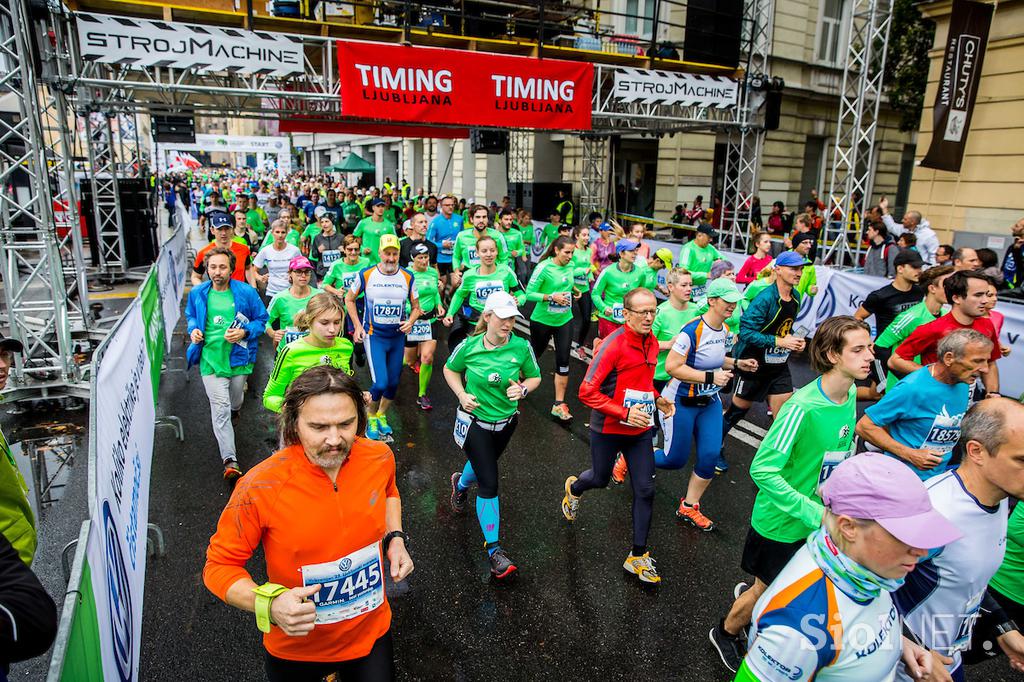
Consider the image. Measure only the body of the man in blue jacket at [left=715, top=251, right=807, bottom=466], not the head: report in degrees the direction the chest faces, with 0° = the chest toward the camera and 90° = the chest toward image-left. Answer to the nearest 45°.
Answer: approximately 315°

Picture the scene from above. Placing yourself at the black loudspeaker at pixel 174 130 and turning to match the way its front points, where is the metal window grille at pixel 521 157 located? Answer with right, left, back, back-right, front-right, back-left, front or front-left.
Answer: left

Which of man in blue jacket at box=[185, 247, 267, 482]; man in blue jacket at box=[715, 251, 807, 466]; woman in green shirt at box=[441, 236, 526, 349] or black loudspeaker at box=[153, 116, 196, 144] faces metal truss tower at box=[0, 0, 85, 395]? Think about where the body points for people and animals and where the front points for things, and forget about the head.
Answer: the black loudspeaker

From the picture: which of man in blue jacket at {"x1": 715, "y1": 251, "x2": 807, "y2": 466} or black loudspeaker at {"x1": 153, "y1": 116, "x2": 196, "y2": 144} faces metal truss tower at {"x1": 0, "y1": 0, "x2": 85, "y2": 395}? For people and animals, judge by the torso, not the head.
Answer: the black loudspeaker

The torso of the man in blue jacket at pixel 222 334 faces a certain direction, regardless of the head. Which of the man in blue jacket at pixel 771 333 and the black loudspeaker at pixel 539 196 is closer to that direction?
the man in blue jacket

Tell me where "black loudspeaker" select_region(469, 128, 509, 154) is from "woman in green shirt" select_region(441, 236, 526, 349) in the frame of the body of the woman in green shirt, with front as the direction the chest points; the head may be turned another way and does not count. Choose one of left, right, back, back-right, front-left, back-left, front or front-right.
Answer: back

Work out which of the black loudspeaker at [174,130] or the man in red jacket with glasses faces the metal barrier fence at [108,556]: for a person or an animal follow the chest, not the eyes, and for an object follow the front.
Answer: the black loudspeaker

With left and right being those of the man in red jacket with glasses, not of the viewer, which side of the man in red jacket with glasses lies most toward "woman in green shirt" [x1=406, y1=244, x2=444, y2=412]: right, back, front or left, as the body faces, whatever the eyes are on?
back

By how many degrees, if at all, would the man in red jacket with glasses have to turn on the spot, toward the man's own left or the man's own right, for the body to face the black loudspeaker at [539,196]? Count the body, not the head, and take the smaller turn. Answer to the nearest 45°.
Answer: approximately 135° to the man's own left

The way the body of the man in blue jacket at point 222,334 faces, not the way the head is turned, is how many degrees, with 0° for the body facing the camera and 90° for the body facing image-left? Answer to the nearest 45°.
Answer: approximately 0°
